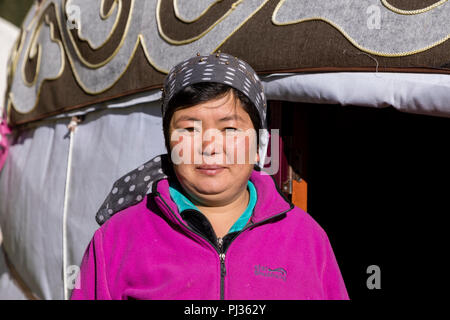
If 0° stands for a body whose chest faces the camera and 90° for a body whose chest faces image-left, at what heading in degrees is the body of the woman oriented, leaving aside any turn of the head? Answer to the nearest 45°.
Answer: approximately 0°

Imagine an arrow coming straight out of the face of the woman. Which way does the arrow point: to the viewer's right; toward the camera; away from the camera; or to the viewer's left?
toward the camera
